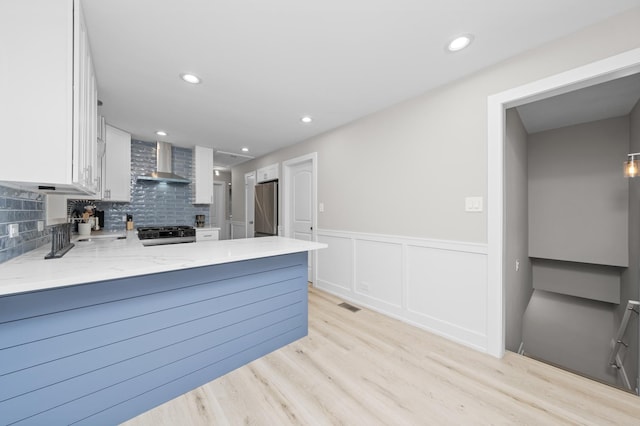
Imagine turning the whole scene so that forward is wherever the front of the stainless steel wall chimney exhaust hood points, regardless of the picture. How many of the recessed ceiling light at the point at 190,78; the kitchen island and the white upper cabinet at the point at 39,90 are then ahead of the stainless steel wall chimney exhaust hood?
3

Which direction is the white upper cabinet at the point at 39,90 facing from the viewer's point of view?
to the viewer's right

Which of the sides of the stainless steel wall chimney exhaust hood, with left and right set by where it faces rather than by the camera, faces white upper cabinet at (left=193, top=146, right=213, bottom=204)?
left

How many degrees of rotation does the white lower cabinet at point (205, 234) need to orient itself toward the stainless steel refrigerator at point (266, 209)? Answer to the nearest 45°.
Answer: approximately 90° to its left

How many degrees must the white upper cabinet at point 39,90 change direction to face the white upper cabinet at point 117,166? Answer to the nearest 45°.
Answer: approximately 90° to its left

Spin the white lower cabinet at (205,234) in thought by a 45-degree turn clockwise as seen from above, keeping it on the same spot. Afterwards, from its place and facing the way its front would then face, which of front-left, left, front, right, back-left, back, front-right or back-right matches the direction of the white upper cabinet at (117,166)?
front-right

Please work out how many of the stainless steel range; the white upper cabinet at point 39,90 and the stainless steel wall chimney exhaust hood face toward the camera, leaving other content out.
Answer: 2

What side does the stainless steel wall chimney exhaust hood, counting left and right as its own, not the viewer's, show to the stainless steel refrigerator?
left

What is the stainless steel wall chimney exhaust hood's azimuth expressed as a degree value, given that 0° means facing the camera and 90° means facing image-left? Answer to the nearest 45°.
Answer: approximately 0°

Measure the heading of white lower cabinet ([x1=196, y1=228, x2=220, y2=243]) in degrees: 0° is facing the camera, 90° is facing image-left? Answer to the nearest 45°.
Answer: approximately 0°

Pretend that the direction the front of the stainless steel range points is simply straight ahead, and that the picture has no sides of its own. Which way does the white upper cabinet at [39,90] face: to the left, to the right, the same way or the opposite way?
to the left

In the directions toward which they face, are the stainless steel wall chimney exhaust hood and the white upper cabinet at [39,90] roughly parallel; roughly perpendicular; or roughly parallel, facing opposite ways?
roughly perpendicular
